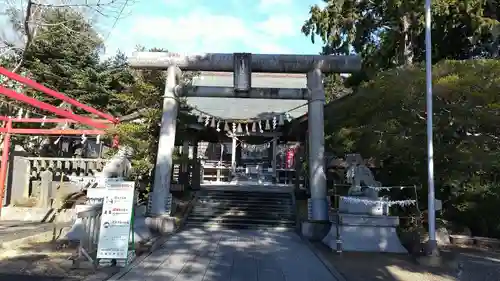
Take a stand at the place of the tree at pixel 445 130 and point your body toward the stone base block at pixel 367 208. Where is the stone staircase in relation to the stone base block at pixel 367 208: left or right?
right

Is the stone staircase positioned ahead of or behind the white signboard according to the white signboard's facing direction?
behind

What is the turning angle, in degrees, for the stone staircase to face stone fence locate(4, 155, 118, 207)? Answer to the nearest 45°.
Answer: approximately 90° to its right

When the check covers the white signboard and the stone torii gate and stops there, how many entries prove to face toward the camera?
2

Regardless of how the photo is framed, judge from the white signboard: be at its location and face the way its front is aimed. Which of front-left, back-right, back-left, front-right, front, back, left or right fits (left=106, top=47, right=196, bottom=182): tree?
back

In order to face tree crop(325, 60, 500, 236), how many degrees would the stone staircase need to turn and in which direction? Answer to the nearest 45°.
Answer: approximately 45° to its left

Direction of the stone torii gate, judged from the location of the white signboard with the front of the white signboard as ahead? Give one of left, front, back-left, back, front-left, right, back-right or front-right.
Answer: back-left

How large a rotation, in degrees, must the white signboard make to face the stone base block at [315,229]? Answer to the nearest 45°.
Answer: approximately 135° to its left

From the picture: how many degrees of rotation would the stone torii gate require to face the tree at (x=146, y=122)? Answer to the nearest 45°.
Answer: approximately 135° to its right

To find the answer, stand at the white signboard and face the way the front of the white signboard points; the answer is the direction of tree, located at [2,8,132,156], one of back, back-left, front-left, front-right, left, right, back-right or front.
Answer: back

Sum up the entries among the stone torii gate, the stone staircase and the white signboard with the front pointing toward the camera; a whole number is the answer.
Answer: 3

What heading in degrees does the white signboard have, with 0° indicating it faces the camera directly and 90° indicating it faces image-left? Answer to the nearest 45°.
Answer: approximately 0°

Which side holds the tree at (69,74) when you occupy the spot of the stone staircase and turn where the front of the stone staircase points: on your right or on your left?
on your right
